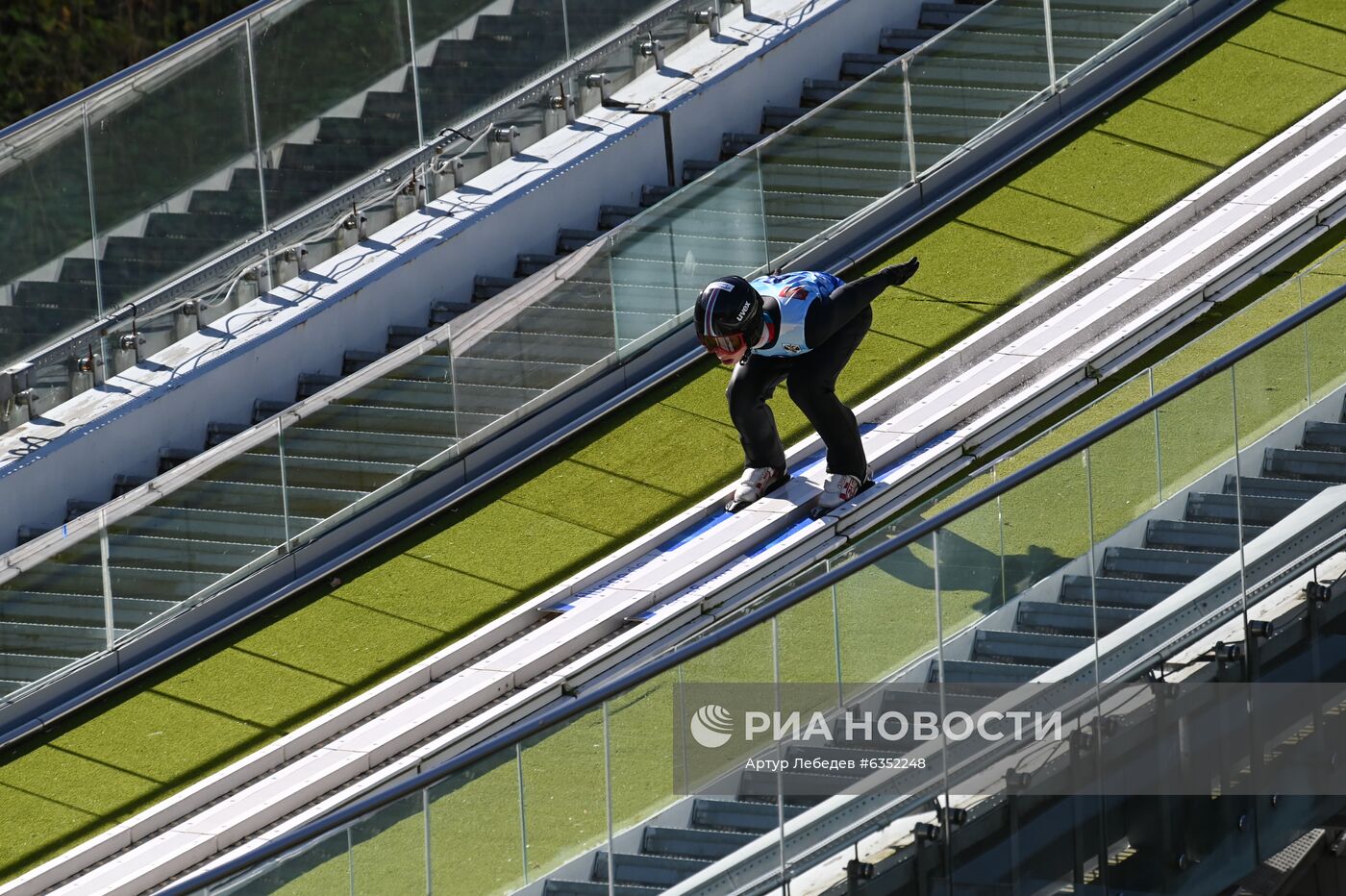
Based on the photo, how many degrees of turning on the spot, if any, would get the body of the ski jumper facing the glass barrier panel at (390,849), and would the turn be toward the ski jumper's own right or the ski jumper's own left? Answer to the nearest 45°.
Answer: approximately 45° to the ski jumper's own left

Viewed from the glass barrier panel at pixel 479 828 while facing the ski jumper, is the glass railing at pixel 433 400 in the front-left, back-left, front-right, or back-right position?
front-left

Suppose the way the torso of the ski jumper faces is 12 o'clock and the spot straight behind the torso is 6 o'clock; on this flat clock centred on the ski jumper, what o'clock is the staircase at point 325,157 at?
The staircase is roughly at 3 o'clock from the ski jumper.

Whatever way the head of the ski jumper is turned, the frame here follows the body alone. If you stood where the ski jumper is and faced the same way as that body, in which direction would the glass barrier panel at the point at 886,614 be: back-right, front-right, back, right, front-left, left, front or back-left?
front-left

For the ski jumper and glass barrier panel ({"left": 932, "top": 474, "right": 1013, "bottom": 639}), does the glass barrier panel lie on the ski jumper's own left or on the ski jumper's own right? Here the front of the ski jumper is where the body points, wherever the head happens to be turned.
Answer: on the ski jumper's own left

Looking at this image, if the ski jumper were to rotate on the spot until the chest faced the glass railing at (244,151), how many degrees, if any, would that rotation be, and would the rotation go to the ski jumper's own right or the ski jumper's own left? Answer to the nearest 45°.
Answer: approximately 90° to the ski jumper's own right

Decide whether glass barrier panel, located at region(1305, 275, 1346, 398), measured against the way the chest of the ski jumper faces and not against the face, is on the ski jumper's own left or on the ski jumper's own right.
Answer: on the ski jumper's own left

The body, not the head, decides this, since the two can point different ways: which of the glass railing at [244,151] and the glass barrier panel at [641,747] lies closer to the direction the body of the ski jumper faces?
the glass barrier panel

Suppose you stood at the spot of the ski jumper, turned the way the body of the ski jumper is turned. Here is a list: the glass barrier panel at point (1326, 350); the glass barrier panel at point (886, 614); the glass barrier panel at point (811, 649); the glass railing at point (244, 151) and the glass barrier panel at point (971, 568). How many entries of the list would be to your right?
1

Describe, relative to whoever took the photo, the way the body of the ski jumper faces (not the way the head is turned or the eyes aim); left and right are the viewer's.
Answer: facing the viewer and to the left of the viewer

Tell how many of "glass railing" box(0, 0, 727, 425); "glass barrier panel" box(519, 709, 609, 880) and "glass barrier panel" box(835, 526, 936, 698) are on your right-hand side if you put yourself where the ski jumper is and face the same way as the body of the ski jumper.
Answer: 1

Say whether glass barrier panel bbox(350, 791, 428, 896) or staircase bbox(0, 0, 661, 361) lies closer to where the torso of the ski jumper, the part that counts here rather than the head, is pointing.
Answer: the glass barrier panel

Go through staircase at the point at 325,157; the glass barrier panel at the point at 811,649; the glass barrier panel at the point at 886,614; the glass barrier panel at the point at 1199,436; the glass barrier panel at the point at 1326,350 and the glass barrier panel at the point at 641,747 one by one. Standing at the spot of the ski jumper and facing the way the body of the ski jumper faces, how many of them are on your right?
1
